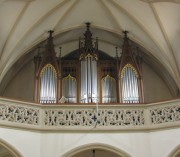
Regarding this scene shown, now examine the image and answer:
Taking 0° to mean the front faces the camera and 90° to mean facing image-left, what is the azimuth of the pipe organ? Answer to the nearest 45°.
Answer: approximately 0°
